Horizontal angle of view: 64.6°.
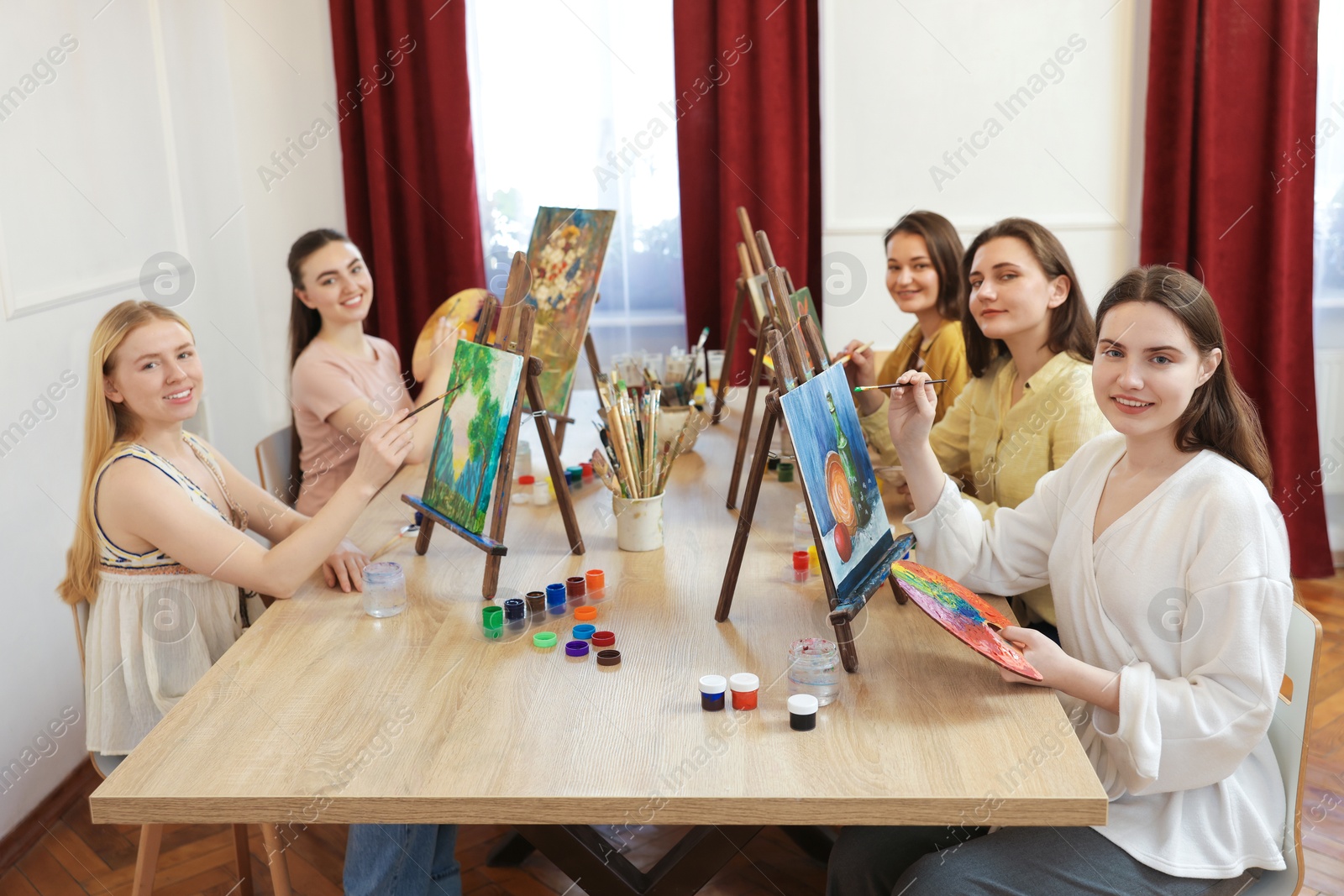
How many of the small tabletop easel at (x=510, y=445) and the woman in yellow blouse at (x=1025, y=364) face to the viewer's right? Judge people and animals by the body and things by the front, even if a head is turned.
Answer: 0

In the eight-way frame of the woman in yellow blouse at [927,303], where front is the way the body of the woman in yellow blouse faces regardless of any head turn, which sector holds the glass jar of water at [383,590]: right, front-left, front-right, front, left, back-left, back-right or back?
front

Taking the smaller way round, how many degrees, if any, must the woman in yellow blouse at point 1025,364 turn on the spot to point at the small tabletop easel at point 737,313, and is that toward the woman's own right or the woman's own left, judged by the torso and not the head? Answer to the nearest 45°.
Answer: approximately 90° to the woman's own right

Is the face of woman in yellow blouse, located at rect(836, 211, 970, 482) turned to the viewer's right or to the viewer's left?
to the viewer's left

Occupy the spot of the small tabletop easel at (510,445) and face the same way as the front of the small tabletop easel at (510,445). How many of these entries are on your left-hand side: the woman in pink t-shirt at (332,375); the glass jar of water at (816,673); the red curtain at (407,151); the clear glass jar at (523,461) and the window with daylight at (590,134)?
1

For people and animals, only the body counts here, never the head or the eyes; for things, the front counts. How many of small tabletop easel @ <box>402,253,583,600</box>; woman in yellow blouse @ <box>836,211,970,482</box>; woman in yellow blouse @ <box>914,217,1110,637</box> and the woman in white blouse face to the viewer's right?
0

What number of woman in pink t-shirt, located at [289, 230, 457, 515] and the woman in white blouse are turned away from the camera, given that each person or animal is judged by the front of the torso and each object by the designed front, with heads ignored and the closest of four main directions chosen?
0

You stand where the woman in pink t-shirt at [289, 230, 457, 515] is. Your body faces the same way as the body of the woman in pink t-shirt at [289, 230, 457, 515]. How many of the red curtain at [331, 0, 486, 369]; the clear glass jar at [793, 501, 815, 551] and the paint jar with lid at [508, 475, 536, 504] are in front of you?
2

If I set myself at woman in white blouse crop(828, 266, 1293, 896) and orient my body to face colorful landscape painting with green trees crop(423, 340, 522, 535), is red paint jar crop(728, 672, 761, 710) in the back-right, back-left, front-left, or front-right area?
front-left

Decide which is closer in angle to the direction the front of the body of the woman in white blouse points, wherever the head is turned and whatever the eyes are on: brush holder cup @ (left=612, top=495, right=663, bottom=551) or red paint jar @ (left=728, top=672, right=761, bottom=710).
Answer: the red paint jar

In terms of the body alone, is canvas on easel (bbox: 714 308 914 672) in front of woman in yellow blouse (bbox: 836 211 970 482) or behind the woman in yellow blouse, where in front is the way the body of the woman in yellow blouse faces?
in front

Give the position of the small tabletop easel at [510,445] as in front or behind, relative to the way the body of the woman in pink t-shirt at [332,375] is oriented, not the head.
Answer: in front

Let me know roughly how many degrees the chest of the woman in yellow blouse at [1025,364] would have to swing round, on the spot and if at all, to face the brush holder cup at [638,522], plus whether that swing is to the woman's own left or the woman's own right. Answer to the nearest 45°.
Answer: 0° — they already face it

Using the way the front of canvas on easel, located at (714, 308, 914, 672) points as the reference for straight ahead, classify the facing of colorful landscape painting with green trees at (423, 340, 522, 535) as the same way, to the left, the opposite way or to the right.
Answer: to the right
